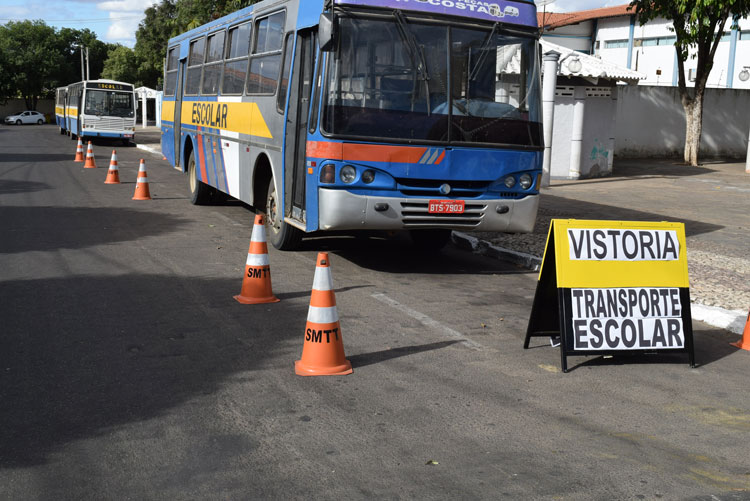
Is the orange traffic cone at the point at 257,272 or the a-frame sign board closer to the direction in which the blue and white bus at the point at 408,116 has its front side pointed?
the a-frame sign board

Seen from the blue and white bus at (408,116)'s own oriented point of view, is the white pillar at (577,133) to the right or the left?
on its left

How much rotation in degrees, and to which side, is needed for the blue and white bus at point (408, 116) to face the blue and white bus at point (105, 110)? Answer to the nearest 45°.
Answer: approximately 135° to its left

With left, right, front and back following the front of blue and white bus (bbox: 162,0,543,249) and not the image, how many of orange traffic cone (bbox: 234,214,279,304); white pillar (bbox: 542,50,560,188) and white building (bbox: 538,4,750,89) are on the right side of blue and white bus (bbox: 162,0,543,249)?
1

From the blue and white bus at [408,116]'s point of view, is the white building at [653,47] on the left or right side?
on its left

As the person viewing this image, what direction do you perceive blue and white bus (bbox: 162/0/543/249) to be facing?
facing the viewer and to the right of the viewer

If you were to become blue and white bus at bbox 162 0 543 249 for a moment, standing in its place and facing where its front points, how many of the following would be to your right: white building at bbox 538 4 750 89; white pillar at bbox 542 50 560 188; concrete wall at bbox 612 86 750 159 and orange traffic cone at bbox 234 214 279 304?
1

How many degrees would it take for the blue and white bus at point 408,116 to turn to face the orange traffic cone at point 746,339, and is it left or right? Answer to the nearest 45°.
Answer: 0° — it already faces it

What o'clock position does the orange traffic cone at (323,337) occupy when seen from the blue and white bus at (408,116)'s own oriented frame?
The orange traffic cone is roughly at 2 o'clock from the blue and white bus.
